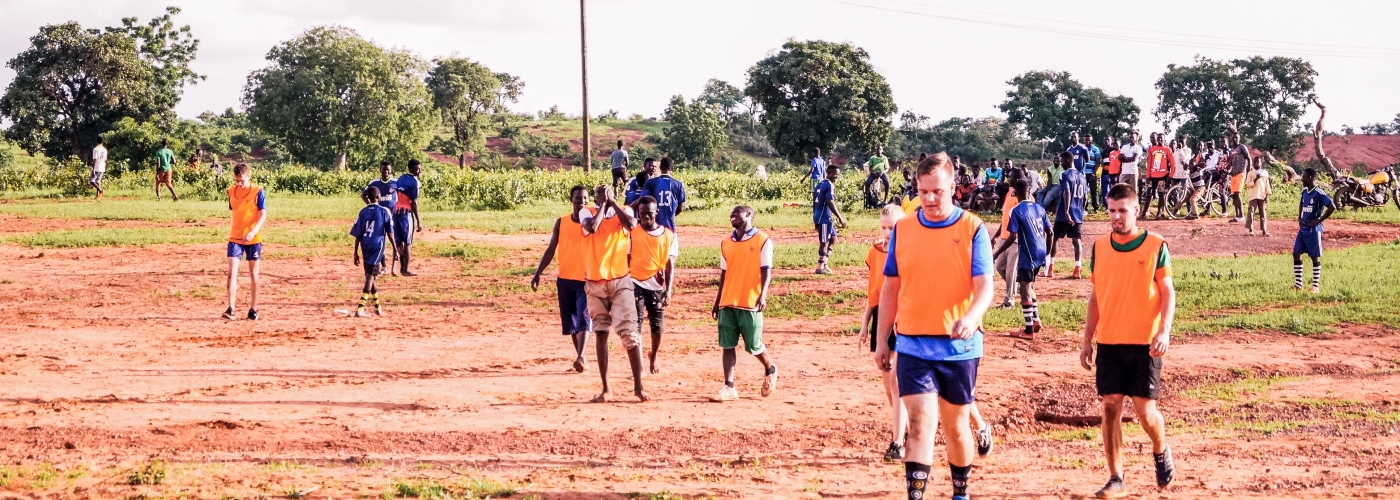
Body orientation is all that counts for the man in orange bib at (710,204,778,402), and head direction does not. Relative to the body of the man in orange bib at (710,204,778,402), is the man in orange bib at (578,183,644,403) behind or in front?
in front

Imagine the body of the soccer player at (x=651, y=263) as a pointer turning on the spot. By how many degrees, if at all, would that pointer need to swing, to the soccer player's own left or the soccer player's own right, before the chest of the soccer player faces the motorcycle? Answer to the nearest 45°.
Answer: approximately 135° to the soccer player's own left

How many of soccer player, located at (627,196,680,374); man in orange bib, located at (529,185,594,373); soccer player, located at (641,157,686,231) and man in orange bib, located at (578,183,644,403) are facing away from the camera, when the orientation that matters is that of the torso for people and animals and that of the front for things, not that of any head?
1

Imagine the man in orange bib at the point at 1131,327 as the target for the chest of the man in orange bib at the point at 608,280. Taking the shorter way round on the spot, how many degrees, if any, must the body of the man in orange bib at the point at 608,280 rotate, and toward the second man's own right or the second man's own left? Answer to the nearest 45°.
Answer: approximately 45° to the second man's own left

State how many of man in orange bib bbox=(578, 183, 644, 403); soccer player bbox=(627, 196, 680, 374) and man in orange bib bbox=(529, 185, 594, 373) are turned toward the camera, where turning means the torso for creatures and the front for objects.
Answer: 3

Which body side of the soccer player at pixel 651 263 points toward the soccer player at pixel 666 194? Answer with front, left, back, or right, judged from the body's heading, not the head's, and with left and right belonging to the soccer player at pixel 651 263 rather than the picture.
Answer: back

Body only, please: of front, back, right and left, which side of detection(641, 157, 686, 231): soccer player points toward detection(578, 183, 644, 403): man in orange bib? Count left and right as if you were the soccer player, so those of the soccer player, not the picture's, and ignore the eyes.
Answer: back

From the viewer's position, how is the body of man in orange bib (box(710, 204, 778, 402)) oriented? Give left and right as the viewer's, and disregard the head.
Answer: facing the viewer and to the left of the viewer

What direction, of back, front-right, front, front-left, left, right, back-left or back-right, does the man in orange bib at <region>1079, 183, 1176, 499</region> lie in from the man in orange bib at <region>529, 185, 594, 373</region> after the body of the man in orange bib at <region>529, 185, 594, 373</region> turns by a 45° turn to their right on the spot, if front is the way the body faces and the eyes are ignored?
left

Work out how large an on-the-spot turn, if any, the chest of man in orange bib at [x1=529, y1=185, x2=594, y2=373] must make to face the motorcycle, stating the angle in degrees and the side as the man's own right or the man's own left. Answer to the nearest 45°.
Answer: approximately 135° to the man's own left

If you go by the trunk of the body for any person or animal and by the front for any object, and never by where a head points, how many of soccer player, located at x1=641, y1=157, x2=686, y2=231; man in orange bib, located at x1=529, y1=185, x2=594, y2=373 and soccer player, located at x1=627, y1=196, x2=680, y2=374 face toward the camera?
2

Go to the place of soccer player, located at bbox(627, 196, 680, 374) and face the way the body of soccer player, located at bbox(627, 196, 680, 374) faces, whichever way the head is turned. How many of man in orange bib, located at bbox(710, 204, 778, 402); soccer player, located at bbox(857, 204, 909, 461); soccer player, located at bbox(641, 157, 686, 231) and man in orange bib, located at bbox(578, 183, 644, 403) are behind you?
1

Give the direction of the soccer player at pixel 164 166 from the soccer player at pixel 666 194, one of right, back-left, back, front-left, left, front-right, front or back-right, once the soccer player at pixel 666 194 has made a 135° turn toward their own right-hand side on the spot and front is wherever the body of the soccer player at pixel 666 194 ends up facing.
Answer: back

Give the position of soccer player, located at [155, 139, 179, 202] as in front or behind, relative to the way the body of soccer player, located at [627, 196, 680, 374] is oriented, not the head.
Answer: behind

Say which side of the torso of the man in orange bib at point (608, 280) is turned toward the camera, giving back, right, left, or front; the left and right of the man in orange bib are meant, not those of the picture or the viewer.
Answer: front

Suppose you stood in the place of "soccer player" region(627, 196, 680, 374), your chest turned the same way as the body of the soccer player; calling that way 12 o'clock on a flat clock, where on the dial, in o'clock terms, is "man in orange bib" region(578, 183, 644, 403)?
The man in orange bib is roughly at 1 o'clock from the soccer player.

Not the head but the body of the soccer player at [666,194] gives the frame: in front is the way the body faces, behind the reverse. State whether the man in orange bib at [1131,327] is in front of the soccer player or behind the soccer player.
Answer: behind

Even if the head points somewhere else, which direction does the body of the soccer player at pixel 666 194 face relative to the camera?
away from the camera

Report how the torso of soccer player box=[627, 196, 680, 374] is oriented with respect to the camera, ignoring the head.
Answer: toward the camera
